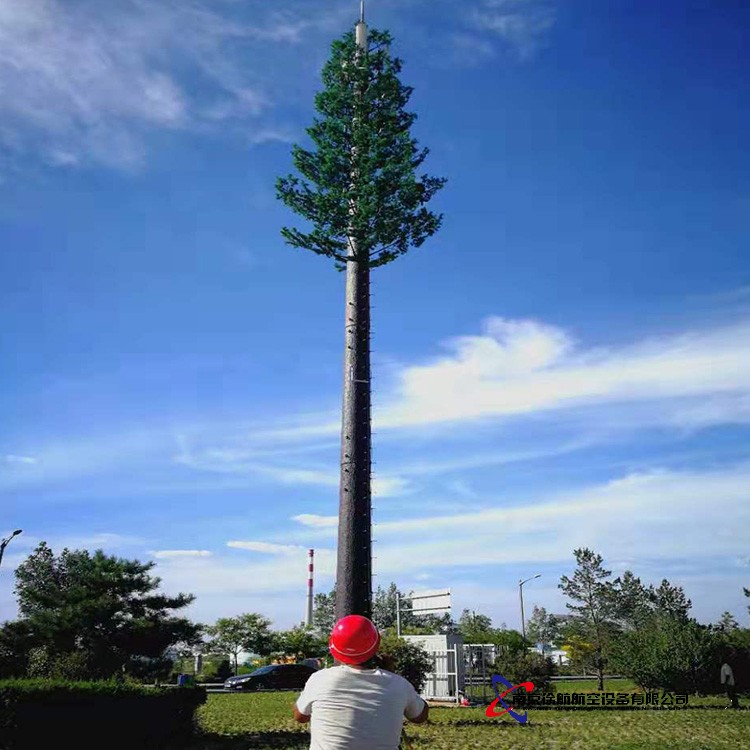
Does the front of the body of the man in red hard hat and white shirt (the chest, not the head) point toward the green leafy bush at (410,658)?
yes

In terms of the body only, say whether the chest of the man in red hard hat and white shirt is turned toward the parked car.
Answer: yes

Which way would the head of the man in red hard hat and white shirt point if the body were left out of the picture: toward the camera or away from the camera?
away from the camera

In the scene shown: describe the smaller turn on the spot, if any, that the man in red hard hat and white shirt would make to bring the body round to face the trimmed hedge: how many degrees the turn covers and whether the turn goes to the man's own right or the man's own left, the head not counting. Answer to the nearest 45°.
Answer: approximately 45° to the man's own left

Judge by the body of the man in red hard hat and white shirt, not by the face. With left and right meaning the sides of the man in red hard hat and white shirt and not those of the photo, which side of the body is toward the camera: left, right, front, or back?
back

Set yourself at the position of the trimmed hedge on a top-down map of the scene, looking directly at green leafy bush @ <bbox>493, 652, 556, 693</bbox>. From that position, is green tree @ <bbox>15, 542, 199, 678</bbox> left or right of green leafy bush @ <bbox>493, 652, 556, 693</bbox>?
left
